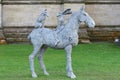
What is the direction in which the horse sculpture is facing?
to the viewer's right
